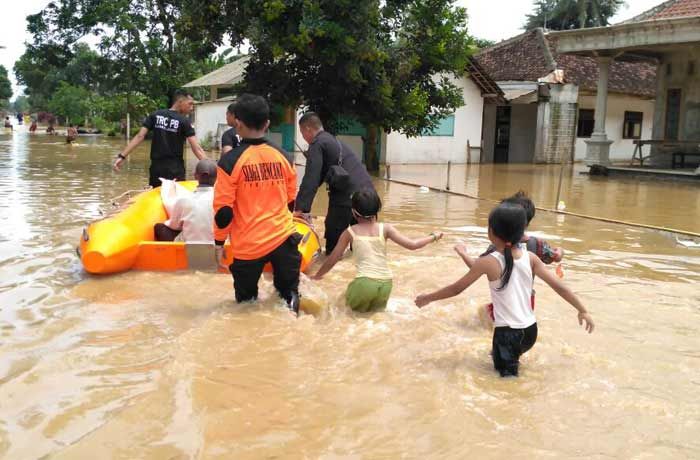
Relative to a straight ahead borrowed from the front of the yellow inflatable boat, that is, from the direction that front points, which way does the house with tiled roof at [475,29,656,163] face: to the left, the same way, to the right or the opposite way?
to the left

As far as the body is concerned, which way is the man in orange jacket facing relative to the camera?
away from the camera

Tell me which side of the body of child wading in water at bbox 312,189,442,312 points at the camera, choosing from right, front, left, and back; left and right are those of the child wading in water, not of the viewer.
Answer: back
